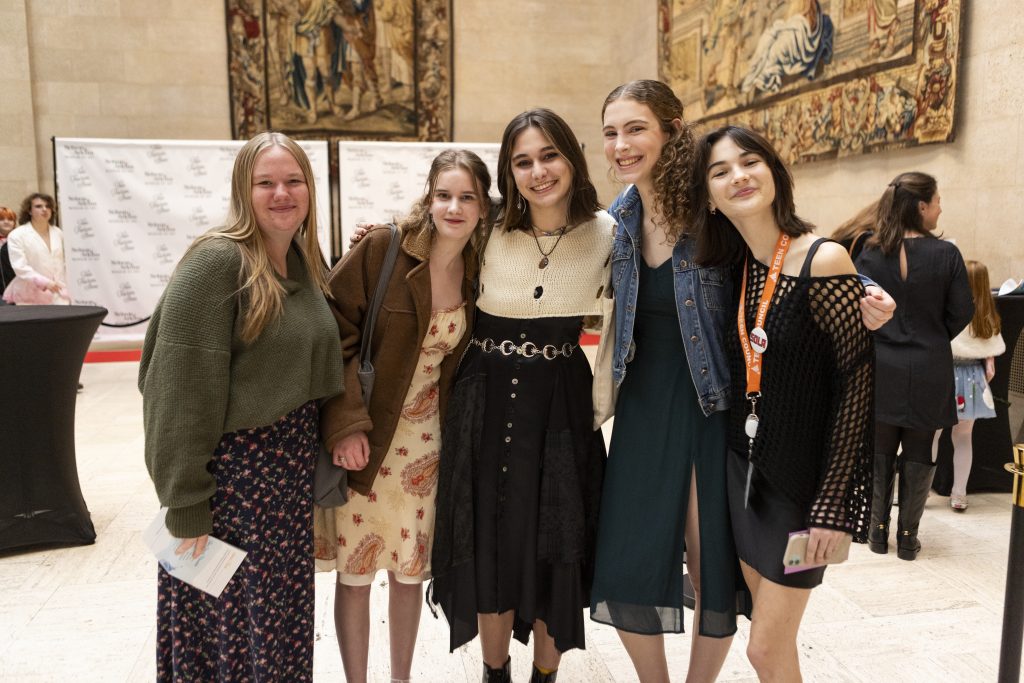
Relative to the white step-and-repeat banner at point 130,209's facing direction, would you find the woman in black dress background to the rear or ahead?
ahead

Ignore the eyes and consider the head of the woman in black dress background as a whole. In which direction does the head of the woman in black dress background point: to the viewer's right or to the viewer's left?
to the viewer's right

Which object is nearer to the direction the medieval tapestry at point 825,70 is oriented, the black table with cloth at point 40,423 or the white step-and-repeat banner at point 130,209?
the black table with cloth

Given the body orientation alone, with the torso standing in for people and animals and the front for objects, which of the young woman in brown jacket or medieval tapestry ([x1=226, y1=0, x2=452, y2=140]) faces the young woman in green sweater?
the medieval tapestry

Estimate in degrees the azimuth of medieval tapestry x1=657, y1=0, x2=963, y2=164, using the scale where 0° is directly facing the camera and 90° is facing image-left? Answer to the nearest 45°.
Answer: approximately 45°

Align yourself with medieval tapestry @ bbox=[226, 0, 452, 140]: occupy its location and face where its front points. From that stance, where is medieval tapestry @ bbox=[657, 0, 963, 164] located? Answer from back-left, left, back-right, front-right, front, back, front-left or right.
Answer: front-left

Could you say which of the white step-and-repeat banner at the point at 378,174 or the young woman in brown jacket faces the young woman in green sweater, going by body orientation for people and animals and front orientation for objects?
the white step-and-repeat banner

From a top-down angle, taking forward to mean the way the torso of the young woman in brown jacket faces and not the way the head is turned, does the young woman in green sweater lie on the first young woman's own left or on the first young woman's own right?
on the first young woman's own right

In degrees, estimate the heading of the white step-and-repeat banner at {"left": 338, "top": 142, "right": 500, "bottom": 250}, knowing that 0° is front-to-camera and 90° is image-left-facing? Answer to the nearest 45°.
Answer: approximately 0°

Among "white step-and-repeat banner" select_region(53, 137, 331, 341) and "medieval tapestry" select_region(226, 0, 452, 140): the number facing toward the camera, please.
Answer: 2

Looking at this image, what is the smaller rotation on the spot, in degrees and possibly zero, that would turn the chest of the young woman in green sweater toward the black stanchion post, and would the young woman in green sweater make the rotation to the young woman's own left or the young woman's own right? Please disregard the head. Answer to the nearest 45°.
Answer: approximately 45° to the young woman's own left

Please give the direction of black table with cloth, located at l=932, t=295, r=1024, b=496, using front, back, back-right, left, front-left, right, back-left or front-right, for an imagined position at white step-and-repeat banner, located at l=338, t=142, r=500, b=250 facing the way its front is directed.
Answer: front-left

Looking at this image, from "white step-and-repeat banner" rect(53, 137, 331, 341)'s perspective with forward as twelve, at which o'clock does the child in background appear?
The child in background is roughly at 11 o'clock from the white step-and-repeat banner.
